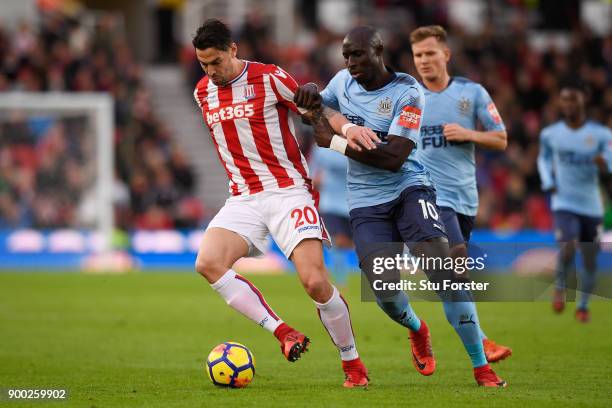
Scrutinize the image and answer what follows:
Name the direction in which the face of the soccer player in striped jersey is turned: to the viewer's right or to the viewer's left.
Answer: to the viewer's left

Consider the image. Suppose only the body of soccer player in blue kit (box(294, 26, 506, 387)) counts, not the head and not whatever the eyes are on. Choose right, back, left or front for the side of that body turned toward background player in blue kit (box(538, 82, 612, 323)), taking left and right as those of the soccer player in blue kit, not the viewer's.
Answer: back

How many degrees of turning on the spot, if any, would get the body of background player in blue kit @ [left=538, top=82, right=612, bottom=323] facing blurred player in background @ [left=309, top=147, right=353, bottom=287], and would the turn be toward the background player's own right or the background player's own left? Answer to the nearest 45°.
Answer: approximately 135° to the background player's own right

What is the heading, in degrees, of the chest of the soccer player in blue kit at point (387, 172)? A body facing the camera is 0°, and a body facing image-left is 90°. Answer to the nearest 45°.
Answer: approximately 45°

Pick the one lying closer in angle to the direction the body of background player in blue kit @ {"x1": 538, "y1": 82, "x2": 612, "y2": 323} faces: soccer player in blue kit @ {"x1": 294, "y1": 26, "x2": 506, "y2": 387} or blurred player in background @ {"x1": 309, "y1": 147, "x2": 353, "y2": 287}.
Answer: the soccer player in blue kit

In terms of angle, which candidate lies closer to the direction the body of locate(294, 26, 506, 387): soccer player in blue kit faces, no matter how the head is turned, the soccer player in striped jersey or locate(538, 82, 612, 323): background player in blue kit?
the soccer player in striped jersey

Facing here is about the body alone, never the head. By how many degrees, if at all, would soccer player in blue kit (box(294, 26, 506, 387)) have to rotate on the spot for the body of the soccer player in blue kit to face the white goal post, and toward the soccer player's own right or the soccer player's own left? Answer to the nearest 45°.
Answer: approximately 90° to the soccer player's own right

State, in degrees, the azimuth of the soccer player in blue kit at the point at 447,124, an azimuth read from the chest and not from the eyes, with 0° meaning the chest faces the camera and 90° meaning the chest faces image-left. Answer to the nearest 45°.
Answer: approximately 45°

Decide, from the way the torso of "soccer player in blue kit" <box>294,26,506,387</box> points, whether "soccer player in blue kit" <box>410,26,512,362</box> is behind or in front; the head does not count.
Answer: behind
